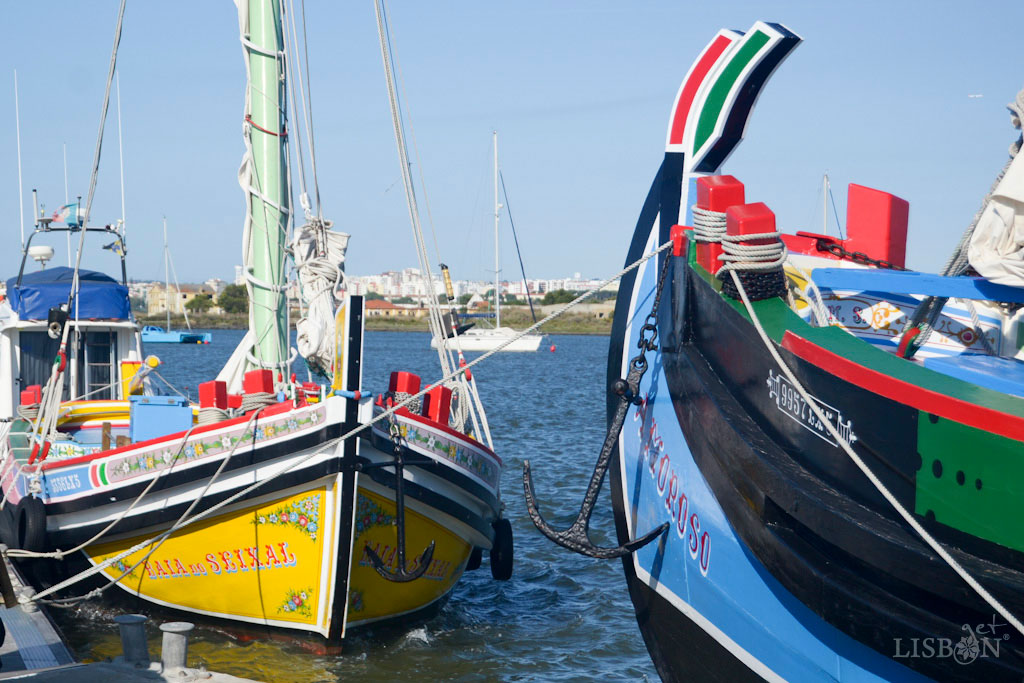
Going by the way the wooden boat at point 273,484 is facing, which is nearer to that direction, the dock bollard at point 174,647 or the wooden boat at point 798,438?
the wooden boat

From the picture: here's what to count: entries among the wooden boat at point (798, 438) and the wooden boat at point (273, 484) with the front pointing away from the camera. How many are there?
0

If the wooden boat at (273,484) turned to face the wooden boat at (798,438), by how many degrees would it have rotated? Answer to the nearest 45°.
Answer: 0° — it already faces it
